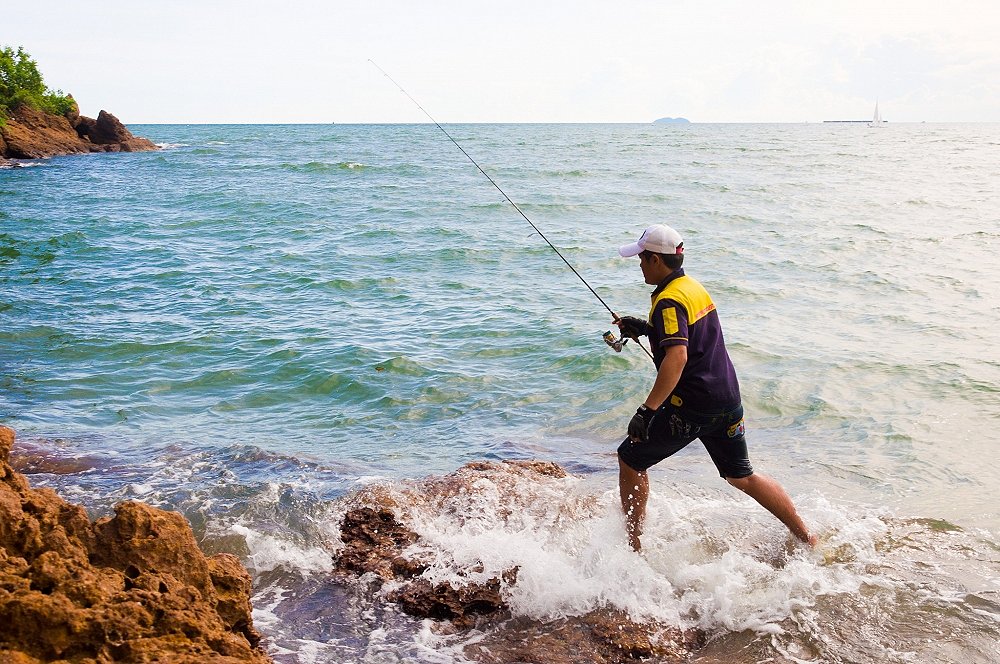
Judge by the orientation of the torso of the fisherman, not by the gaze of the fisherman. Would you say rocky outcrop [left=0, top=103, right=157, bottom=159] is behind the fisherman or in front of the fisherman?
in front

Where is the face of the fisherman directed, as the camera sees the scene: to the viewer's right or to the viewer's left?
to the viewer's left

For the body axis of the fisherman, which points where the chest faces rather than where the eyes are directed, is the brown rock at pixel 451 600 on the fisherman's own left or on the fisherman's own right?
on the fisherman's own left

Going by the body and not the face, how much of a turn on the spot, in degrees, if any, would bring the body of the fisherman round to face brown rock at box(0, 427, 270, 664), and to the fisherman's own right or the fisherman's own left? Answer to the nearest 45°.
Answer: approximately 90° to the fisherman's own left

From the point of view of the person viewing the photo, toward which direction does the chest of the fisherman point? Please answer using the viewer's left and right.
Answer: facing away from the viewer and to the left of the viewer

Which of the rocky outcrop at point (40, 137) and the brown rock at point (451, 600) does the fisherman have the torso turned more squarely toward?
the rocky outcrop
